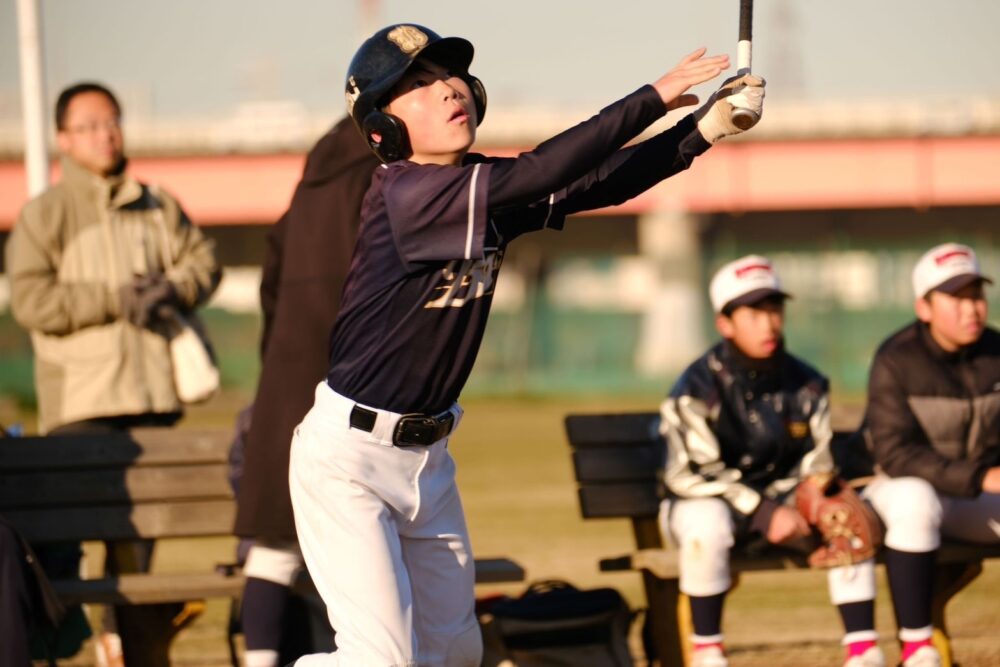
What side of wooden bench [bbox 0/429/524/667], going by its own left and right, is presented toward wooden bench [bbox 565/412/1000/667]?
left

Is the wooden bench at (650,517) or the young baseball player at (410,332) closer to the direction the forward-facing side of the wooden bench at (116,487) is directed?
the young baseball player

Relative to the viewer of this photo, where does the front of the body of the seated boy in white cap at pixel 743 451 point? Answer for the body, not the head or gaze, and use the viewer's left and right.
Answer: facing the viewer and to the right of the viewer

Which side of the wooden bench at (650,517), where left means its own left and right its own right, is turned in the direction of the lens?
front

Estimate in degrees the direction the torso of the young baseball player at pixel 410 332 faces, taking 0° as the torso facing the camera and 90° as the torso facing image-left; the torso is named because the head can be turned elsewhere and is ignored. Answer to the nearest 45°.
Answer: approximately 315°

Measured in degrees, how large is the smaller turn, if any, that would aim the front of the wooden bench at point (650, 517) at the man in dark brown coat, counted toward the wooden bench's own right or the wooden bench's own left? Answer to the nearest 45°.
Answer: approximately 45° to the wooden bench's own right

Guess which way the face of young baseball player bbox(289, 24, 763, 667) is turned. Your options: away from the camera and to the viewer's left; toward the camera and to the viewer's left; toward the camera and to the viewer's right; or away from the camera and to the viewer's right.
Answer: toward the camera and to the viewer's right

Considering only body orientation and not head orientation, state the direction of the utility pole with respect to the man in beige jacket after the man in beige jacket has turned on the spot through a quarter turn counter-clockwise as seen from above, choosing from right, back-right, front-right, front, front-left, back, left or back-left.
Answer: front-left

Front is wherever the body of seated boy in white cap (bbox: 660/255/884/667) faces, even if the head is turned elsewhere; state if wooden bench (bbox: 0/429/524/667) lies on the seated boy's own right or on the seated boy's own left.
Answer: on the seated boy's own right

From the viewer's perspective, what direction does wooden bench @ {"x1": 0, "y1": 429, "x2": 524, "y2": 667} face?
toward the camera

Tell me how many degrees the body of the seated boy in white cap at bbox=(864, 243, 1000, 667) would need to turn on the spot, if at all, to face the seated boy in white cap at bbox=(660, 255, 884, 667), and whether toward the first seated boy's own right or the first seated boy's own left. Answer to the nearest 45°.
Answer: approximately 90° to the first seated boy's own right

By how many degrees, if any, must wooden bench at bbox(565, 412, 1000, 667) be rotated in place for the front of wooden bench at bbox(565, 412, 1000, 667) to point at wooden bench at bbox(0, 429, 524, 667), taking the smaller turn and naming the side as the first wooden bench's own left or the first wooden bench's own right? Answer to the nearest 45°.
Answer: approximately 90° to the first wooden bench's own right

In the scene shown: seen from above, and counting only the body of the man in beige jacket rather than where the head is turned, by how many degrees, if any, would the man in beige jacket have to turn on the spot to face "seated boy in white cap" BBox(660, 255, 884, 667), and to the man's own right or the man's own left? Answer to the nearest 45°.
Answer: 0° — they already face them

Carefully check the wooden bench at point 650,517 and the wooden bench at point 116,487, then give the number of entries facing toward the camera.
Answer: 2
